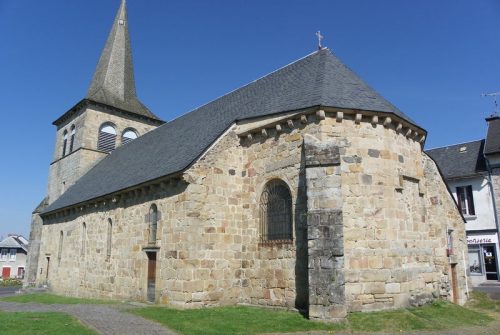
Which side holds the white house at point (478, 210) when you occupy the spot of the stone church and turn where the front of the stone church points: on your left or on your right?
on your right

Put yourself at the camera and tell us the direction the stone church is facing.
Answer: facing away from the viewer and to the left of the viewer

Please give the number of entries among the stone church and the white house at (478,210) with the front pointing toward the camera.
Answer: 1

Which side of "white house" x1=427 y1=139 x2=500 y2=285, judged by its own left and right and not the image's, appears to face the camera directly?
front

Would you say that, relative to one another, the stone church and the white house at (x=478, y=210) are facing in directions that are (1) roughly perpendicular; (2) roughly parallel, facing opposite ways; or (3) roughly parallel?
roughly perpendicular

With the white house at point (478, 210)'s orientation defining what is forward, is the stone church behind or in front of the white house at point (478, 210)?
in front
